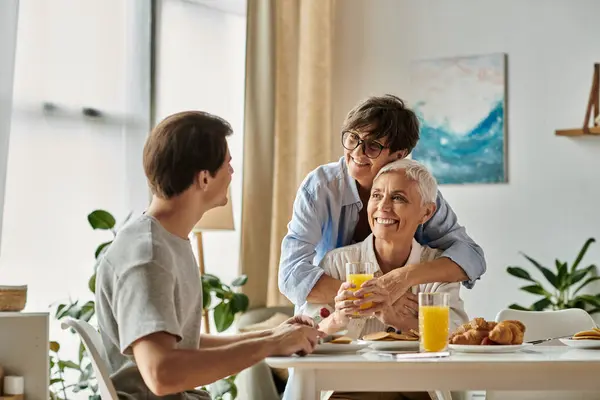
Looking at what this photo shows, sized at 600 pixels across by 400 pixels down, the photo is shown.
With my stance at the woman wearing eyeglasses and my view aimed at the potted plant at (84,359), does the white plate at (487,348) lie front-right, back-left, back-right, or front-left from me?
back-left

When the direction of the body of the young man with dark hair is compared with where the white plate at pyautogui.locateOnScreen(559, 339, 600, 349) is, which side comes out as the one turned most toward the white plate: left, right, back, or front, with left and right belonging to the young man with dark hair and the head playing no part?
front

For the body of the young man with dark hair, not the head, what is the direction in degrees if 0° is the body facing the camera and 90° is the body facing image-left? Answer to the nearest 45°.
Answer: approximately 270°

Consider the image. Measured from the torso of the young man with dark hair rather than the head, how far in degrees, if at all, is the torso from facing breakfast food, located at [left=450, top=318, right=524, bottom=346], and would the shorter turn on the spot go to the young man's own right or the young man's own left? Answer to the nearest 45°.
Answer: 0° — they already face it

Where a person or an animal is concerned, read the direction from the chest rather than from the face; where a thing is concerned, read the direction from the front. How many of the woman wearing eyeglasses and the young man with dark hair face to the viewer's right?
1

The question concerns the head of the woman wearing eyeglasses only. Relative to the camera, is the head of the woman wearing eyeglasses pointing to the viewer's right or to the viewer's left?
to the viewer's left

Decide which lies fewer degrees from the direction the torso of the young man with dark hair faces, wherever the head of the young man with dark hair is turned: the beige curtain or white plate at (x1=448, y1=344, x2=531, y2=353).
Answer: the white plate
